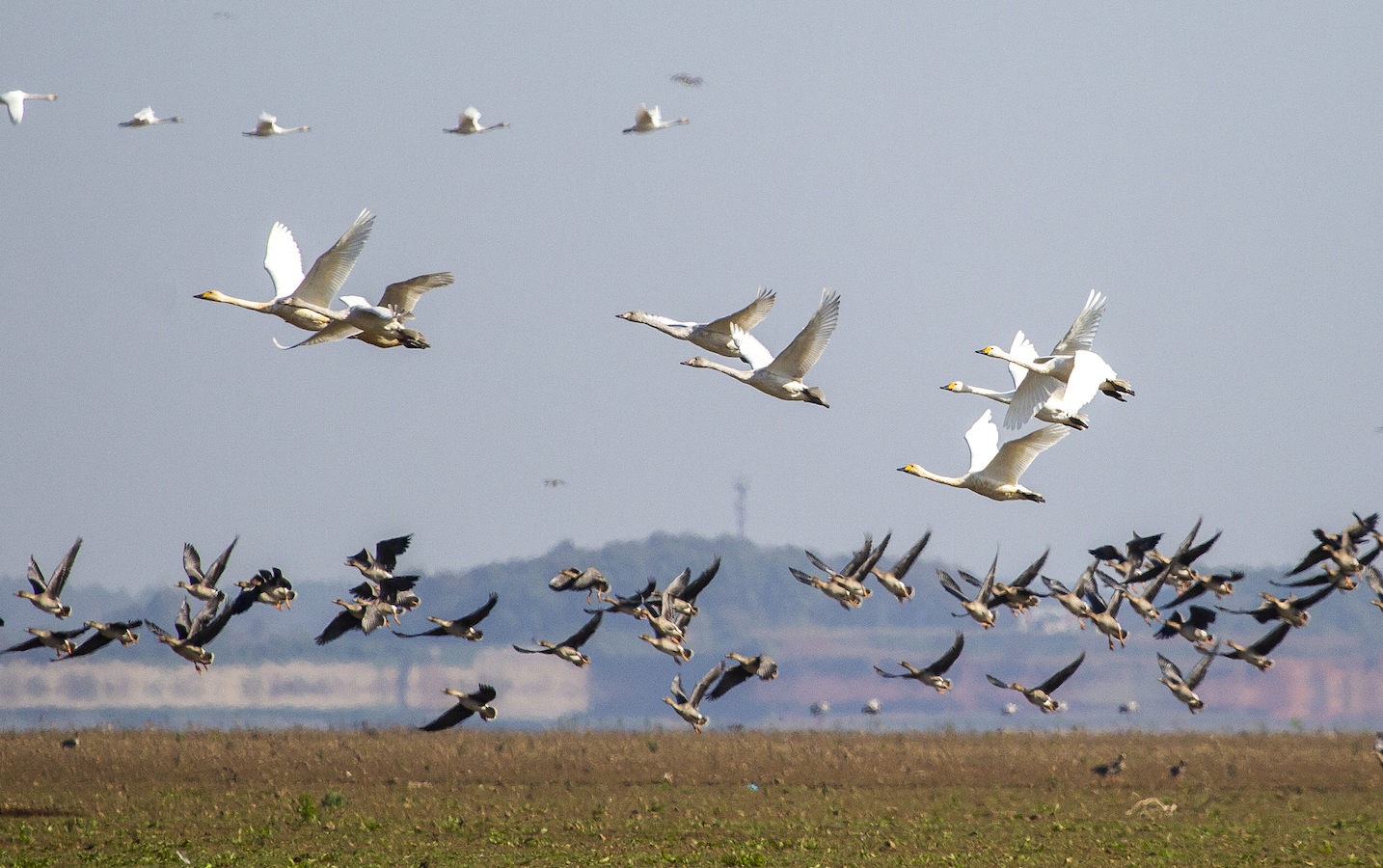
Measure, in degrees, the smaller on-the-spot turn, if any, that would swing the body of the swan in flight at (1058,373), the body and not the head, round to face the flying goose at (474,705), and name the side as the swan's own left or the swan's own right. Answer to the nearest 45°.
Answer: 0° — it already faces it

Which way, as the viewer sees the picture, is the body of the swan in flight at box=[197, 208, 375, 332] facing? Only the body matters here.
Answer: to the viewer's left

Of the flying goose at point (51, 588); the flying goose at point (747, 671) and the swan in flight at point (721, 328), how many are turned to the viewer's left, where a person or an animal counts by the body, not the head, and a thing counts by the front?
3

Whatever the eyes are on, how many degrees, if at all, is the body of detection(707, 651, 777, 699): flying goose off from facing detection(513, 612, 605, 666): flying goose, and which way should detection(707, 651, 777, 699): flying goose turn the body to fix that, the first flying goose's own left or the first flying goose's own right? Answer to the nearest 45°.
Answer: approximately 45° to the first flying goose's own left

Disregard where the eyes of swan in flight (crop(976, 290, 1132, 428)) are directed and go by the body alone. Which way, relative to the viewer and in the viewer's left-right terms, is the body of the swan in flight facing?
facing to the left of the viewer

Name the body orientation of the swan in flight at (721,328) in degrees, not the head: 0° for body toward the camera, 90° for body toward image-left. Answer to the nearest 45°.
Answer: approximately 90°

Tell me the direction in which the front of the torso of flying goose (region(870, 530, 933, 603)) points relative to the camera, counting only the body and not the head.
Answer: to the viewer's left

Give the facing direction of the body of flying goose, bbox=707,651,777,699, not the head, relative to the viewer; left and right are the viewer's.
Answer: facing to the left of the viewer

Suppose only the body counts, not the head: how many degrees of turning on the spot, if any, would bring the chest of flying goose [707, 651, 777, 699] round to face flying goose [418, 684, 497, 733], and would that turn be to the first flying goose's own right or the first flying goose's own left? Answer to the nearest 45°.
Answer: approximately 45° to the first flying goose's own left

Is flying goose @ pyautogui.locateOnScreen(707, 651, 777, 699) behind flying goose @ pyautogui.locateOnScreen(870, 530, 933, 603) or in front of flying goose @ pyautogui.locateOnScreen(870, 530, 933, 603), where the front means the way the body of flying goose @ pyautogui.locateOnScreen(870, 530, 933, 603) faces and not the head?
in front

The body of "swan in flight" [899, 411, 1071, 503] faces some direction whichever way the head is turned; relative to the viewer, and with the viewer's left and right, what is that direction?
facing to the left of the viewer

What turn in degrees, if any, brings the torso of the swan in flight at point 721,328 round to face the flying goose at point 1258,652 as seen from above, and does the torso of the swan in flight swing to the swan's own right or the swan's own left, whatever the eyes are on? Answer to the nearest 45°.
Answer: approximately 180°

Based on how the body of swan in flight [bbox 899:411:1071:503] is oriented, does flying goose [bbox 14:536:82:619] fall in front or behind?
in front
